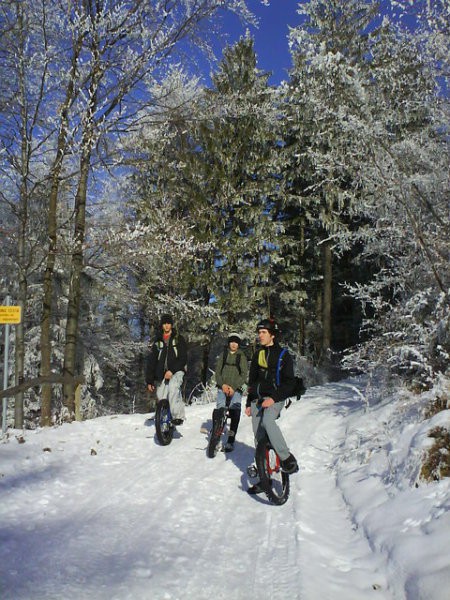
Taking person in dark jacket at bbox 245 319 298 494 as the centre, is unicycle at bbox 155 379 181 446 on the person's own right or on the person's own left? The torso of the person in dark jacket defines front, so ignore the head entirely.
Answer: on the person's own right

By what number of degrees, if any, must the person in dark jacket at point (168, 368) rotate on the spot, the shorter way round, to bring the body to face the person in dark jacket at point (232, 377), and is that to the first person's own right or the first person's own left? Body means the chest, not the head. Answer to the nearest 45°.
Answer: approximately 45° to the first person's own left

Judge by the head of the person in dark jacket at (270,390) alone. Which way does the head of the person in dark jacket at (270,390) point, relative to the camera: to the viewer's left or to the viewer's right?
to the viewer's left

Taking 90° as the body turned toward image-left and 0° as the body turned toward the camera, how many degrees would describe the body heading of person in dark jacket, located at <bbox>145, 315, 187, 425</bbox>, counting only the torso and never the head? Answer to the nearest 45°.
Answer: approximately 0°

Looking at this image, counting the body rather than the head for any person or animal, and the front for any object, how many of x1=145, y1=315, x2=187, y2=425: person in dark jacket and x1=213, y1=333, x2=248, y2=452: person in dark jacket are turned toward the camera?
2

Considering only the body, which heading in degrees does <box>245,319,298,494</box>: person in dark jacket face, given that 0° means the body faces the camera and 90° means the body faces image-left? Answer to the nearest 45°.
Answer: approximately 45°

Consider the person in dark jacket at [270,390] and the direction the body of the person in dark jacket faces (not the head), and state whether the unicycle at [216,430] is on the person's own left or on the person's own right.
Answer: on the person's own right

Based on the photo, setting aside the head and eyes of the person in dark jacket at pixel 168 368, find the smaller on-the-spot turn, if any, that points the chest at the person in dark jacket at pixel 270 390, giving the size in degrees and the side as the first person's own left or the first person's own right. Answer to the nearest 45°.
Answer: approximately 45° to the first person's own left
